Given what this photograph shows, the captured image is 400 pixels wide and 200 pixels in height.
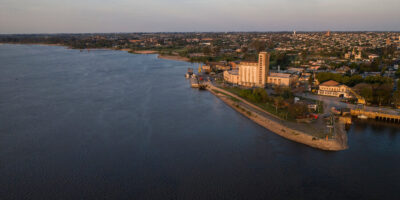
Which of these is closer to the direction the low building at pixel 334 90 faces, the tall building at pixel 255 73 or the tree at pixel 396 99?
the tree

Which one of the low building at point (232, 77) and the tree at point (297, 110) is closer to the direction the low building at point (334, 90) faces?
the tree

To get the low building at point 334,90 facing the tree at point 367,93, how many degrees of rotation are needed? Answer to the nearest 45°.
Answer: approximately 45° to its left

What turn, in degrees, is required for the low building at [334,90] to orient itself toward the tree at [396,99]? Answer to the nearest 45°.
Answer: approximately 45° to its left

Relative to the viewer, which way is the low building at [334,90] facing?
toward the camera

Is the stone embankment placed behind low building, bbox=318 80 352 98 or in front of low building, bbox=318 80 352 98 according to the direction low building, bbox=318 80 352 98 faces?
in front

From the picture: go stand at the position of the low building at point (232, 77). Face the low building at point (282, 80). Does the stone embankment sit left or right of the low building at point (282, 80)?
right

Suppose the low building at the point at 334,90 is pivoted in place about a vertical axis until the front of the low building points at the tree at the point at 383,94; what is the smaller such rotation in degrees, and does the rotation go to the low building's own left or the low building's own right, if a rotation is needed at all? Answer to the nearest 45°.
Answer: approximately 45° to the low building's own left

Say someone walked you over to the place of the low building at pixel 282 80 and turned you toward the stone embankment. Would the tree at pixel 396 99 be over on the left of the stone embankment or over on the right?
left
